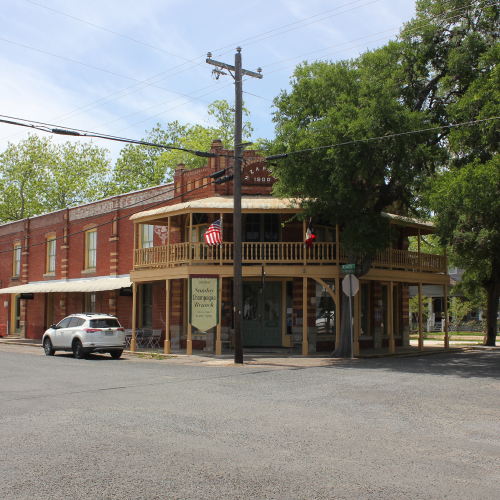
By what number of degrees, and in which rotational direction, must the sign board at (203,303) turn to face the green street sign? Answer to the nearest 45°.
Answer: approximately 90° to its left

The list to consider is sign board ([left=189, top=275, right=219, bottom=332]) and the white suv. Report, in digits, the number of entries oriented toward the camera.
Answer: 1

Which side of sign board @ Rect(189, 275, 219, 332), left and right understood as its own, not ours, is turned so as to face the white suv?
right

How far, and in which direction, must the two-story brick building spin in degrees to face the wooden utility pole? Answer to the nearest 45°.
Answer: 0° — it already faces it

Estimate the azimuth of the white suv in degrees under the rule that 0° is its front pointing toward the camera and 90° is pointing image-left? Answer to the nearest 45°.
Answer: approximately 135°

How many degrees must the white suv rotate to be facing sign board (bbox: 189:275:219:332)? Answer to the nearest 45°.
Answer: approximately 135° to its right

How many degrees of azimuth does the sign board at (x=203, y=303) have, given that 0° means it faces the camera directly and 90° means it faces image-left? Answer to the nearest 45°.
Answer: approximately 0°

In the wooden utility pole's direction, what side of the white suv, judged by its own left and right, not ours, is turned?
back
